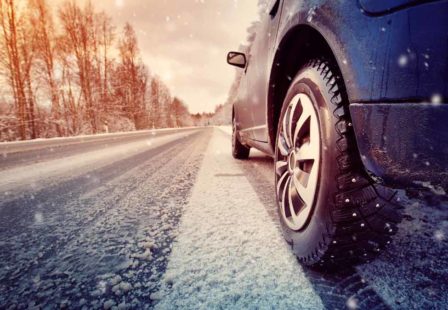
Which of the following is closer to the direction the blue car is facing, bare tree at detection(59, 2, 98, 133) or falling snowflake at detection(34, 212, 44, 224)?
the bare tree

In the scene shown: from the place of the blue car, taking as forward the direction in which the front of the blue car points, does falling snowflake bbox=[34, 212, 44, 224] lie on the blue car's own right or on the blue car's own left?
on the blue car's own left

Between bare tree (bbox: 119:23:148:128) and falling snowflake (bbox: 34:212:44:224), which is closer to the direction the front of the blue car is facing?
the bare tree

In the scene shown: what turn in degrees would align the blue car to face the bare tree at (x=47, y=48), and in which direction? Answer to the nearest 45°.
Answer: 0° — it already faces it

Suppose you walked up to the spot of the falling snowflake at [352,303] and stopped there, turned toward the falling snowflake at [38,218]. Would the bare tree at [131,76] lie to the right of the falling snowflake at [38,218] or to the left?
right

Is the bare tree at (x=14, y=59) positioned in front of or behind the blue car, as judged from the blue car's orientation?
in front

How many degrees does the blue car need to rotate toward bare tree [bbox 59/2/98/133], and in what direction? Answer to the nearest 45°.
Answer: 0° — it already faces it

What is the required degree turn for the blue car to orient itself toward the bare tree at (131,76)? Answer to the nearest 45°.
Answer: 0° — it already faces it

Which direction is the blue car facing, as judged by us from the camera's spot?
facing away from the viewer and to the left of the viewer
